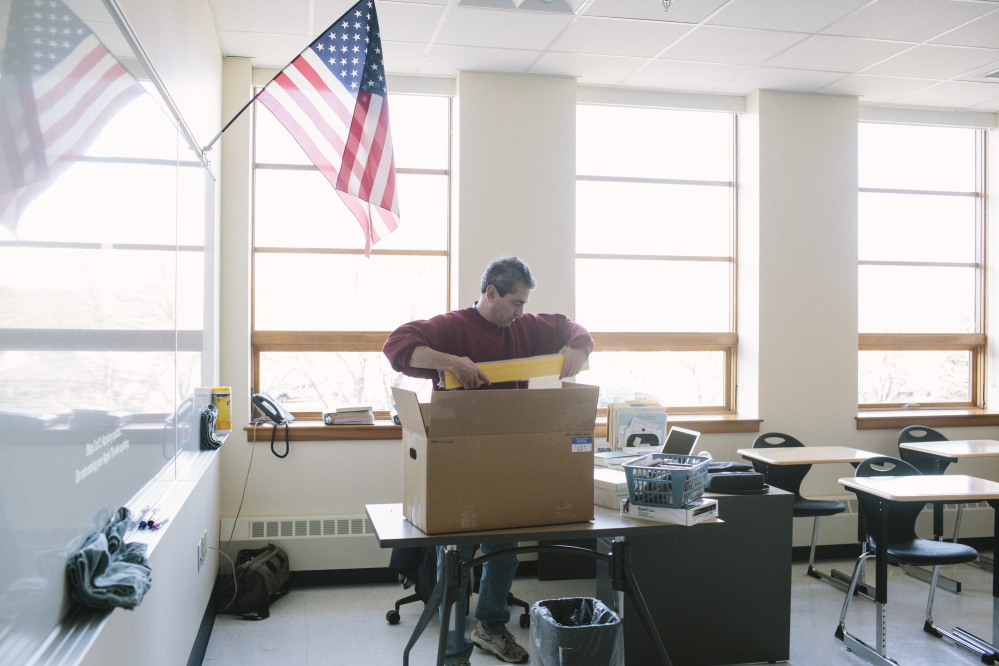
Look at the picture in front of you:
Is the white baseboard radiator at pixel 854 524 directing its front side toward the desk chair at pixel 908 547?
yes

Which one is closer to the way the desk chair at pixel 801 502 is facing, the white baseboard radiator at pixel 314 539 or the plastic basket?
the plastic basket

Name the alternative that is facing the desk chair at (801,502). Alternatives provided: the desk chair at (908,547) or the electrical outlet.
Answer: the electrical outlet

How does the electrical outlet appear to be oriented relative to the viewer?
to the viewer's right

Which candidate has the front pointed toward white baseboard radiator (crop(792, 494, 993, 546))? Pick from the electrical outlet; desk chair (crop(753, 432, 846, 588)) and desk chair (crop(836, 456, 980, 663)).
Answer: the electrical outlet

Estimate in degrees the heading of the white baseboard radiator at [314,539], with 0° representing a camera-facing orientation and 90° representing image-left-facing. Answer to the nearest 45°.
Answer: approximately 0°

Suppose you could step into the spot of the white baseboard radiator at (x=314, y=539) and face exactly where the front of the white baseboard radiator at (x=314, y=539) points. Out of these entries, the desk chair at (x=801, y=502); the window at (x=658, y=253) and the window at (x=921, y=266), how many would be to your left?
3

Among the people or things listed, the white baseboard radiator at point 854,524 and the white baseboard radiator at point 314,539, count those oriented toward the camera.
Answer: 2
